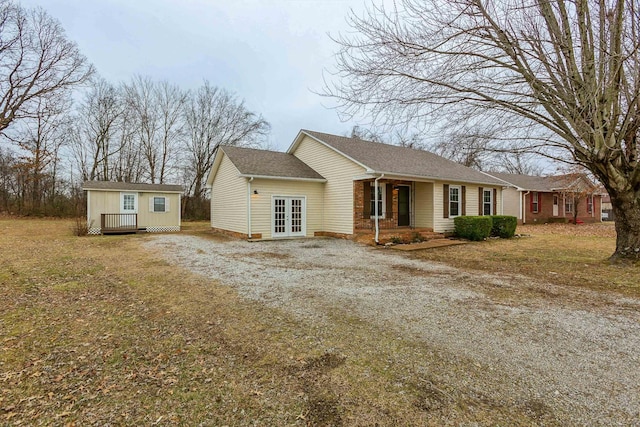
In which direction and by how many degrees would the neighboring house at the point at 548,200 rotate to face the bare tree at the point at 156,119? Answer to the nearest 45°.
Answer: approximately 90° to its right

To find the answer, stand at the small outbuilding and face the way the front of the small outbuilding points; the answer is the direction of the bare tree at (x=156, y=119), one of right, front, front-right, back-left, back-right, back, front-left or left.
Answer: back

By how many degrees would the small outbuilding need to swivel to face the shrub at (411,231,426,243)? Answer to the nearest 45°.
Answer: approximately 45° to its left

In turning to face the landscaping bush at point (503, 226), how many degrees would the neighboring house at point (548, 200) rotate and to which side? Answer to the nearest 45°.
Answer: approximately 45° to its right

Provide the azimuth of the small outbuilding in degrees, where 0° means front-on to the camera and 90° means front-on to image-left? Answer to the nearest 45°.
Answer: approximately 0°

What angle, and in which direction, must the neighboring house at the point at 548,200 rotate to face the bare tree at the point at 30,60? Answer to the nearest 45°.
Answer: approximately 90° to its right

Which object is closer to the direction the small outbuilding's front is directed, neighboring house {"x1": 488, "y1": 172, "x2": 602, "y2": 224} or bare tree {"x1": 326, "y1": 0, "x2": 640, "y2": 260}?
the bare tree

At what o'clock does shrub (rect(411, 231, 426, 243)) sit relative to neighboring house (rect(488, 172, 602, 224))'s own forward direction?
The shrub is roughly at 2 o'clock from the neighboring house.

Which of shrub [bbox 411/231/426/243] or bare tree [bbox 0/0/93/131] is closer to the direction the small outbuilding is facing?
the shrub

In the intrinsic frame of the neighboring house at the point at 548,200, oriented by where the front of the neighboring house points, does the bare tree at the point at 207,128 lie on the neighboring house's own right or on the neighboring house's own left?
on the neighboring house's own right

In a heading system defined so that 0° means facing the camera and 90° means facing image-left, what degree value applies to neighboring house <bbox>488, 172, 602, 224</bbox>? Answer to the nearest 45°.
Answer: approximately 315°
